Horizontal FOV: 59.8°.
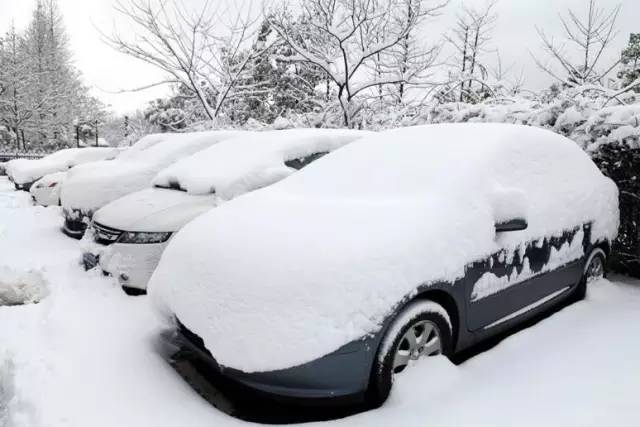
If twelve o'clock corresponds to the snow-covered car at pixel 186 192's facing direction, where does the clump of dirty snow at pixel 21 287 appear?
The clump of dirty snow is roughly at 1 o'clock from the snow-covered car.

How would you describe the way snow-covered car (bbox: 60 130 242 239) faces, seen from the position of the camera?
facing the viewer and to the left of the viewer

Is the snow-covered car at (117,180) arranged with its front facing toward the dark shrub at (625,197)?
no

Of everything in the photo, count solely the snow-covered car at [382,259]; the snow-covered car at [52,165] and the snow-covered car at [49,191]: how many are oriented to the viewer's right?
0

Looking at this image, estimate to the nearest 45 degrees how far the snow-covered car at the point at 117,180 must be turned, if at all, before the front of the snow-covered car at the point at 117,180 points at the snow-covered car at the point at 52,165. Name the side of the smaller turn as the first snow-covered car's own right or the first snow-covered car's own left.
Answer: approximately 135° to the first snow-covered car's own right

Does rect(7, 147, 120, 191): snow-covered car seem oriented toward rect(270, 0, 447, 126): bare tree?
no

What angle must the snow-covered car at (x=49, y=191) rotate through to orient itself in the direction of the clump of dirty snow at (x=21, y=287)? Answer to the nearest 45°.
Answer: approximately 45° to its left

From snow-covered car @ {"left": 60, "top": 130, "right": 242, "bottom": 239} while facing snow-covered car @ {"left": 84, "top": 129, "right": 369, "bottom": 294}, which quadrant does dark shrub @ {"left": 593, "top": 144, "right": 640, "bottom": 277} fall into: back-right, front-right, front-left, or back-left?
front-left

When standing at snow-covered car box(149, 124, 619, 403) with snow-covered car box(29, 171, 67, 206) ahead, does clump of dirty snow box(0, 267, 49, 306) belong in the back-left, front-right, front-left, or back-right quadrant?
front-left

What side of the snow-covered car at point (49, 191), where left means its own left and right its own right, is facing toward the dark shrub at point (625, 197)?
left

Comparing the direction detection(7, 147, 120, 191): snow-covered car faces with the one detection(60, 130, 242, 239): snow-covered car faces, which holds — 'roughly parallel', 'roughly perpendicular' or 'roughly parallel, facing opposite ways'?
roughly parallel

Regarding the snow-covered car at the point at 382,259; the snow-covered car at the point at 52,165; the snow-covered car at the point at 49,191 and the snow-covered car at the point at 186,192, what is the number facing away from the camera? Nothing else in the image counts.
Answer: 0

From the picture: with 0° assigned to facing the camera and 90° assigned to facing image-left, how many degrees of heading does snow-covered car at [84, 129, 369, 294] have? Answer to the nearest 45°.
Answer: approximately 45°

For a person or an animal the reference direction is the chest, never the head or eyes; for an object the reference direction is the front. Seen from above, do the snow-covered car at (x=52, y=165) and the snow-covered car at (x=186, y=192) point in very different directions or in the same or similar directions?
same or similar directions

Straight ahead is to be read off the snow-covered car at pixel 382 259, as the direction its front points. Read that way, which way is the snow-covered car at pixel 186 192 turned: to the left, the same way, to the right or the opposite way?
the same way

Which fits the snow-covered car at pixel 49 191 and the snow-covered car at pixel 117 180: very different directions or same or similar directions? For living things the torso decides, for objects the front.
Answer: same or similar directions
